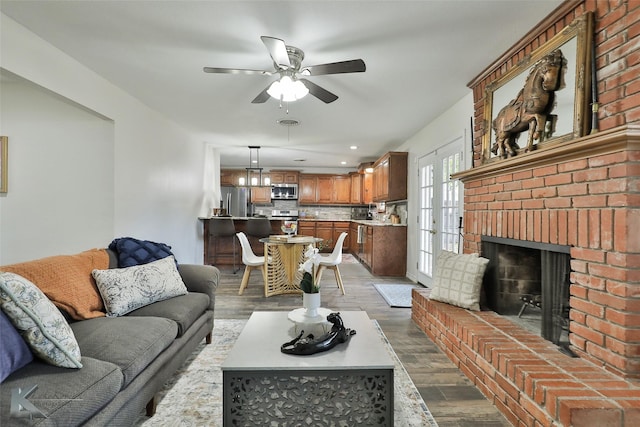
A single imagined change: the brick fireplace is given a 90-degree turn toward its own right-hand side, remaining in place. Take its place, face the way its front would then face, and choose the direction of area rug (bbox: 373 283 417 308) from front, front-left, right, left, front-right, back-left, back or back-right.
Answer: front

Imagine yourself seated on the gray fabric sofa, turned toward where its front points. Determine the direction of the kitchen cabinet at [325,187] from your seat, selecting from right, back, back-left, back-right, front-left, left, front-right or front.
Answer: left

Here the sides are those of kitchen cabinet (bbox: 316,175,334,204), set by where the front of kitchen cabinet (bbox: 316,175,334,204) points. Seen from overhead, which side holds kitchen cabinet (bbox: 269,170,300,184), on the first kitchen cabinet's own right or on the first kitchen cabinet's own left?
on the first kitchen cabinet's own right

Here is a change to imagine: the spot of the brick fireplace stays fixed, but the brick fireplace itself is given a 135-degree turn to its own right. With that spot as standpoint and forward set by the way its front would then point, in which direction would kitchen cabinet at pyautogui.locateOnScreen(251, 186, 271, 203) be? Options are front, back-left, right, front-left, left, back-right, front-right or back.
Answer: front-left

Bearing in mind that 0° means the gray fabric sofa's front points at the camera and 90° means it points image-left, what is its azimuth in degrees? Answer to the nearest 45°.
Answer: approximately 315°

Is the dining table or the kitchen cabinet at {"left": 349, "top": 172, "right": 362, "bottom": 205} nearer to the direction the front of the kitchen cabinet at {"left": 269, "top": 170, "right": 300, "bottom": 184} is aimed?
the dining table

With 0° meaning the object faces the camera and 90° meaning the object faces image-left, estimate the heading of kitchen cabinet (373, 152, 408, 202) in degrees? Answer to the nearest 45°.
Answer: approximately 90°

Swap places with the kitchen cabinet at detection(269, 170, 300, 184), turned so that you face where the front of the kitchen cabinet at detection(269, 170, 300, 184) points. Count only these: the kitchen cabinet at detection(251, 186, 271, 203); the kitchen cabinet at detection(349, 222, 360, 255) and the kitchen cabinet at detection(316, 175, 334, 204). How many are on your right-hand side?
1

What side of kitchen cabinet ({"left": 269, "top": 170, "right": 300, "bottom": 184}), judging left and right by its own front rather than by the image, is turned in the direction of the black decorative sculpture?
front

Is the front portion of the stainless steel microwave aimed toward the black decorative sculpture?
yes

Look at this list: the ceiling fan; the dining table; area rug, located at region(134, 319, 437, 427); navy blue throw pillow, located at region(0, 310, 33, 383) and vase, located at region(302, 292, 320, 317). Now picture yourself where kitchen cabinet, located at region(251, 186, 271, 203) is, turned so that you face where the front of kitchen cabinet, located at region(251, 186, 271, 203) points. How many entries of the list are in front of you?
5

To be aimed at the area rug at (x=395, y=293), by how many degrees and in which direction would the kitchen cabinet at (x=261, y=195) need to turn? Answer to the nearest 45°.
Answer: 0° — it already faces it

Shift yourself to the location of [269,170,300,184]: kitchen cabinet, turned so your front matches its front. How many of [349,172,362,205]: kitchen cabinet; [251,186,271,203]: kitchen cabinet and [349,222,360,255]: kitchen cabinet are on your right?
1

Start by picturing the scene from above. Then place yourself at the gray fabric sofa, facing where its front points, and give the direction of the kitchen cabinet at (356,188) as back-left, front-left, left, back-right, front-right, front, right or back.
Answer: left

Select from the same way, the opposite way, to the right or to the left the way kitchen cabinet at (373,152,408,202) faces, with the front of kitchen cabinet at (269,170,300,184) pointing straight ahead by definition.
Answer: to the right

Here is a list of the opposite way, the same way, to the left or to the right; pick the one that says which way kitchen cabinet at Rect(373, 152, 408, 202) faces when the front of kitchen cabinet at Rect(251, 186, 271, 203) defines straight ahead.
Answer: to the right
